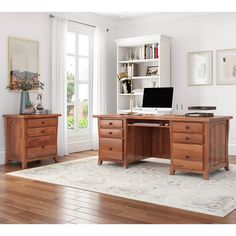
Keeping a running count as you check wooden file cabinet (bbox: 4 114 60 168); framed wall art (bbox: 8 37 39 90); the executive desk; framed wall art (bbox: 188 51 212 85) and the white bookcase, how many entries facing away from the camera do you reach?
0

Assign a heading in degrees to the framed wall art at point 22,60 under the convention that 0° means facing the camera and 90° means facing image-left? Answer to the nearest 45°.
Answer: approximately 315°

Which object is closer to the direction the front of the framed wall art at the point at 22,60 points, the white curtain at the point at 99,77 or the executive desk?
the executive desk

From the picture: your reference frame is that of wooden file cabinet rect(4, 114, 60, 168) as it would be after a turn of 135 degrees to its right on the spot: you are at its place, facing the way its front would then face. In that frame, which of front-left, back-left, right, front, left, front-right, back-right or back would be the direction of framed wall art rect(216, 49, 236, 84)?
back

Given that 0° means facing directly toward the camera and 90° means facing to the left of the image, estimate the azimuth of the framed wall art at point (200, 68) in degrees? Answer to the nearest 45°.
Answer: approximately 45°

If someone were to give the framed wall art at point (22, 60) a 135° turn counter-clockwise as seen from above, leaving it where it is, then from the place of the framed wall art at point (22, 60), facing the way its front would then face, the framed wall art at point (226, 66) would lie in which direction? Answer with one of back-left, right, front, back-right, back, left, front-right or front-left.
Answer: right

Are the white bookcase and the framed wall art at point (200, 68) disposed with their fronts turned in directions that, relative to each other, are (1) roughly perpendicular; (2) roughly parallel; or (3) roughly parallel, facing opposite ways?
roughly parallel

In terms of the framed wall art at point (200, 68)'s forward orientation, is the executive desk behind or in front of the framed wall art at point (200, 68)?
in front

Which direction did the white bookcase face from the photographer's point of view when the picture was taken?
facing the viewer and to the left of the viewer

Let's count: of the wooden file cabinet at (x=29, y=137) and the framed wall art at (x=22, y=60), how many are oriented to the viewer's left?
0

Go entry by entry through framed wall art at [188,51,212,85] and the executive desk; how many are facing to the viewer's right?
0

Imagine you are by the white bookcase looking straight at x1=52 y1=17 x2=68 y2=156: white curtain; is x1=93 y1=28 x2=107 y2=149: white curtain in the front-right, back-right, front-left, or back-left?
front-right

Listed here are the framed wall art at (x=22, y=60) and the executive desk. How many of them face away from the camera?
0

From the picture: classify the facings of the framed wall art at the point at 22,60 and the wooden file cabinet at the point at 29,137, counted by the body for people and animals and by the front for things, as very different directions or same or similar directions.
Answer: same or similar directions

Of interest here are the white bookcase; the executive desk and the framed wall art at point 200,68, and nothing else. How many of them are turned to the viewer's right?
0
